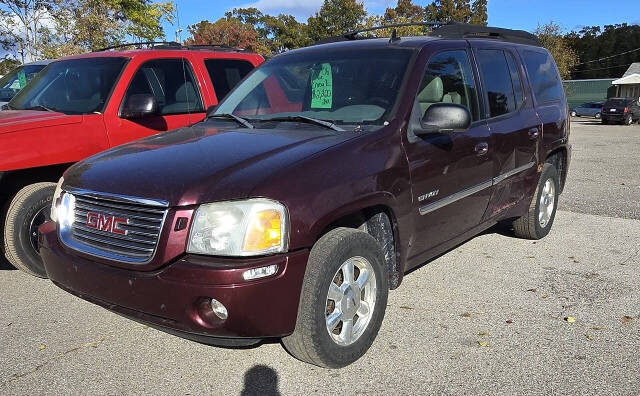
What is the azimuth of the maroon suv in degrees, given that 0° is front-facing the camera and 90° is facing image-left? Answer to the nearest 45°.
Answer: approximately 45°

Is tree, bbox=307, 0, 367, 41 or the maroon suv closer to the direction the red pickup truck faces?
the maroon suv

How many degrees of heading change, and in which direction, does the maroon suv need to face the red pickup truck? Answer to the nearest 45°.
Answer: approximately 90° to its right

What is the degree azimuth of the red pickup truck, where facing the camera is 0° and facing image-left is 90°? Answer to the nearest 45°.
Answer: approximately 45°

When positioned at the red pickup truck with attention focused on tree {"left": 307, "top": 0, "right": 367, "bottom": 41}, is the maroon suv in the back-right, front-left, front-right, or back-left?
back-right

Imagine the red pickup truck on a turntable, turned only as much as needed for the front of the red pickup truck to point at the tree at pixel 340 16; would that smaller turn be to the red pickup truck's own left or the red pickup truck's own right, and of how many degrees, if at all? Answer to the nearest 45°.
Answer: approximately 180°

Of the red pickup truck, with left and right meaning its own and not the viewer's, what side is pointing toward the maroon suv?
left

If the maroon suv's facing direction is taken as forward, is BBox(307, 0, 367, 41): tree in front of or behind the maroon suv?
behind
